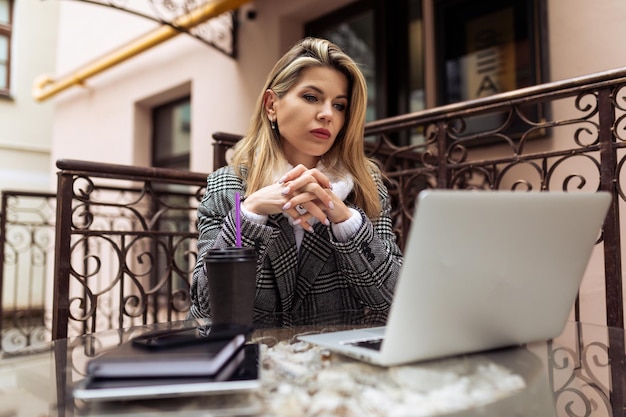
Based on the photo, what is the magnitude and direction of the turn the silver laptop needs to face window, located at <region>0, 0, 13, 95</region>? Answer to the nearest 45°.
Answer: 0° — it already faces it

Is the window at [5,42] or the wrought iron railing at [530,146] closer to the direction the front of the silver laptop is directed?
the window

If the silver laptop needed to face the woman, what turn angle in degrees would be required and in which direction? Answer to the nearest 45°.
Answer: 0° — it already faces them

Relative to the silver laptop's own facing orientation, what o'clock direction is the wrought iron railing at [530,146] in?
The wrought iron railing is roughly at 2 o'clock from the silver laptop.

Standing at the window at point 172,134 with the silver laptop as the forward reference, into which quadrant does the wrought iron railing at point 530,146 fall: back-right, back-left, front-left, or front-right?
front-left

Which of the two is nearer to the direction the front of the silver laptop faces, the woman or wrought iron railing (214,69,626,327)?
the woman

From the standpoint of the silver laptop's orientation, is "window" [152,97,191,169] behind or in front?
in front

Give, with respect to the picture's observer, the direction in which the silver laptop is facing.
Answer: facing away from the viewer and to the left of the viewer

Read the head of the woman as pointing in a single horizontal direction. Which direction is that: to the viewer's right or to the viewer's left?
to the viewer's right

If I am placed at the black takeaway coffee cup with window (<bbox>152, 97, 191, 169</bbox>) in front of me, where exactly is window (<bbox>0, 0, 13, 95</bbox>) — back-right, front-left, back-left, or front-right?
front-left
